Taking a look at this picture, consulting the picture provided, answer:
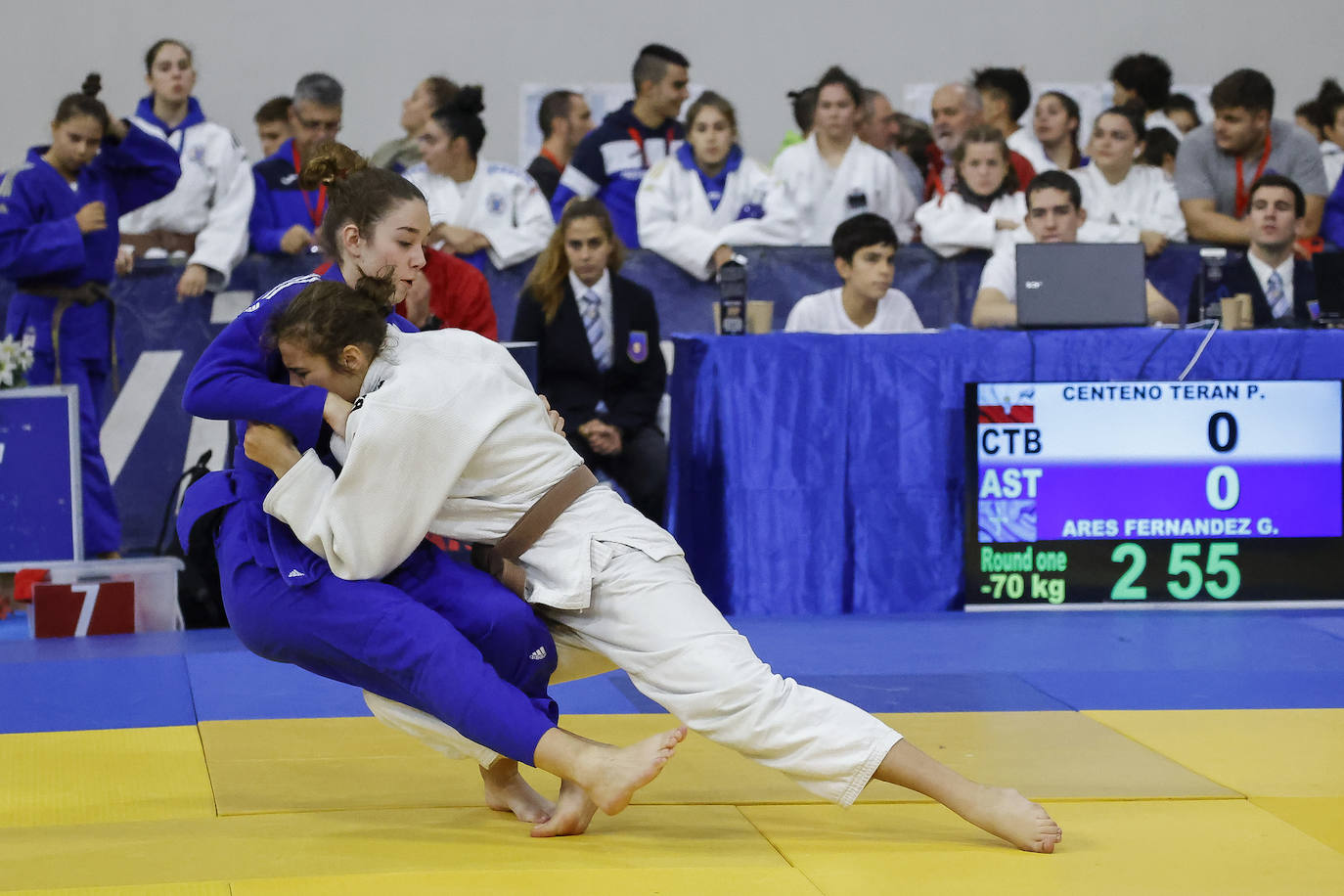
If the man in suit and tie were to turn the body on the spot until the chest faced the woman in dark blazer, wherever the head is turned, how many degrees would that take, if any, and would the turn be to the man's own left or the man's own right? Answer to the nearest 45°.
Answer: approximately 45° to the man's own right

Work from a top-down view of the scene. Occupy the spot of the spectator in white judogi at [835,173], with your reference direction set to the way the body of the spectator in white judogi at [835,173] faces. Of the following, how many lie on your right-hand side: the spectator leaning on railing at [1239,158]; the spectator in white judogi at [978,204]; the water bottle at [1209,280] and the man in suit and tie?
0

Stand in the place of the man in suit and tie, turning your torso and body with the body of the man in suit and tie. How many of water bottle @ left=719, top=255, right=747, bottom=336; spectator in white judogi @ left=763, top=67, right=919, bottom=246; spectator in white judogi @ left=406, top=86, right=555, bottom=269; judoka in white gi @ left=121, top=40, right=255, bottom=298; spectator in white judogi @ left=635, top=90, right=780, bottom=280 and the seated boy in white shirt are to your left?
0

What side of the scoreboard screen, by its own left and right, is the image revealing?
front

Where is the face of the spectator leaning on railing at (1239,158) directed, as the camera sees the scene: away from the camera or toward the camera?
toward the camera

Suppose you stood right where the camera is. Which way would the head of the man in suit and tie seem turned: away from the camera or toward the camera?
toward the camera

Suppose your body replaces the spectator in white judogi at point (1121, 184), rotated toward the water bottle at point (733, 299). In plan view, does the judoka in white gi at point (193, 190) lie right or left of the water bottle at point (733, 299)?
right

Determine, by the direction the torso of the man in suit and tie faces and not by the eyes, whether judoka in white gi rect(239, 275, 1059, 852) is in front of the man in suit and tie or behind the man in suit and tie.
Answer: in front

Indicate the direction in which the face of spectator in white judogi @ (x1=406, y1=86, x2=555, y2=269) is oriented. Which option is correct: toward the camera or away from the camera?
toward the camera

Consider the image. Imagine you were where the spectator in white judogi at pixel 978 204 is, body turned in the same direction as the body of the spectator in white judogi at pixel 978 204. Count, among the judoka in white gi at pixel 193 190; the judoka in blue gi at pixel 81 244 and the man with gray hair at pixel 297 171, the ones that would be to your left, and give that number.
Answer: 0

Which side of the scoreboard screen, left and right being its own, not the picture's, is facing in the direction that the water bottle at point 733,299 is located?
right

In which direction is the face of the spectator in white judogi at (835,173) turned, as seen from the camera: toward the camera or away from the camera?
toward the camera

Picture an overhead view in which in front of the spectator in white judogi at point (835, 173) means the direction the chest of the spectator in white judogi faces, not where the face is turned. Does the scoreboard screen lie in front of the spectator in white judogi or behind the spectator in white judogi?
in front

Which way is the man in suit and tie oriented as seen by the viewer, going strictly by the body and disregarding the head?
toward the camera

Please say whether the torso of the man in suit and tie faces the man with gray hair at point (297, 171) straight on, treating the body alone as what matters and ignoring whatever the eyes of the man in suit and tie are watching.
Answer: no

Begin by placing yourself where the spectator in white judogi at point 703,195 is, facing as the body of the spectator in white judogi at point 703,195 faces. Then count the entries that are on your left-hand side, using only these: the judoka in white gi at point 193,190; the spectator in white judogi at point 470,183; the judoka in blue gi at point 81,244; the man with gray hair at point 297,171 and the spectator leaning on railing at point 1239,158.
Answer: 1

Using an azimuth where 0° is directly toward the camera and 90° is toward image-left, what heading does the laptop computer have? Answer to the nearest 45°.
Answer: approximately 180°

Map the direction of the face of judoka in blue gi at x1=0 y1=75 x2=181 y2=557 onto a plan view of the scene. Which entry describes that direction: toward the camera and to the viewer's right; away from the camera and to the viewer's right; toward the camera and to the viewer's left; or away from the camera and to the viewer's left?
toward the camera and to the viewer's right

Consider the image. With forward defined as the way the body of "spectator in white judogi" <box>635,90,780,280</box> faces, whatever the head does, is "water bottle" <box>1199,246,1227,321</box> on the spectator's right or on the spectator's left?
on the spectator's left
